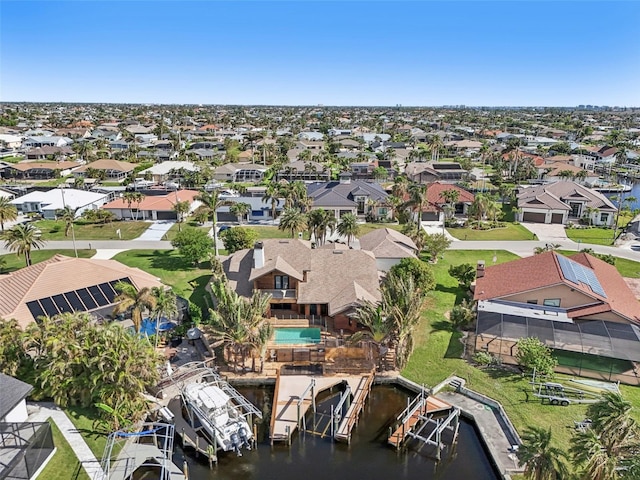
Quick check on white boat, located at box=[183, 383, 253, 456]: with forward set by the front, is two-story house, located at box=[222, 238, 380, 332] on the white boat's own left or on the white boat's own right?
on the white boat's own right

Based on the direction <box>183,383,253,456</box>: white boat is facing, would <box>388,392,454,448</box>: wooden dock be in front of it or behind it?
behind

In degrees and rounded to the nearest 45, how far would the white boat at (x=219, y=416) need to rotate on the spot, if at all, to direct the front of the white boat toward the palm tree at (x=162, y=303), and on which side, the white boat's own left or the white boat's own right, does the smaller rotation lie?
0° — it already faces it

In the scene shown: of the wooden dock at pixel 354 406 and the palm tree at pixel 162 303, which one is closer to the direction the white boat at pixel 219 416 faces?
the palm tree

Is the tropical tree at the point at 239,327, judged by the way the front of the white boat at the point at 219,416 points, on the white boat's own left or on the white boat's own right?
on the white boat's own right

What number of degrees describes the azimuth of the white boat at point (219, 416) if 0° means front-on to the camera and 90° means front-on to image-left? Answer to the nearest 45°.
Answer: approximately 135°

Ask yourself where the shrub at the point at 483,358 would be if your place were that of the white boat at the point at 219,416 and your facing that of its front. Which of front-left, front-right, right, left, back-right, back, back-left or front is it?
back-right

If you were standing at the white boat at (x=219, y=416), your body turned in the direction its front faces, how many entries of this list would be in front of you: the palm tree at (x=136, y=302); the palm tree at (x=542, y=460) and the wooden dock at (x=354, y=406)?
1

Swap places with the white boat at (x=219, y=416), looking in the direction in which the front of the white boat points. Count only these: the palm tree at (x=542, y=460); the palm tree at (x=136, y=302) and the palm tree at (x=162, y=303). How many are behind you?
1
